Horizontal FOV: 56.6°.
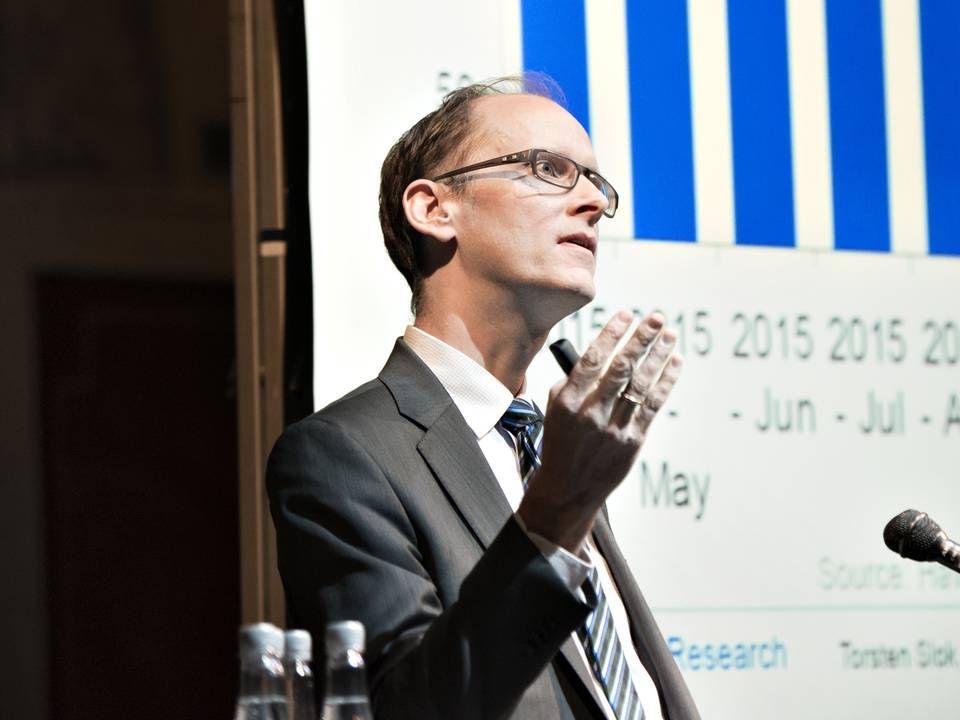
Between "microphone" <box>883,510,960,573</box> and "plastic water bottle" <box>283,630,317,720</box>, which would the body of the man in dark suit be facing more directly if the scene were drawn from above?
the microphone

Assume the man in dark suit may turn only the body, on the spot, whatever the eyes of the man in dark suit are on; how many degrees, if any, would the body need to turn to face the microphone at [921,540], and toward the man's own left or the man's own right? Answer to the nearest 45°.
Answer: approximately 45° to the man's own left

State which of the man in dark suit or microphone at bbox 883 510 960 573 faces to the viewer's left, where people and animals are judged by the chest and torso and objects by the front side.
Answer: the microphone

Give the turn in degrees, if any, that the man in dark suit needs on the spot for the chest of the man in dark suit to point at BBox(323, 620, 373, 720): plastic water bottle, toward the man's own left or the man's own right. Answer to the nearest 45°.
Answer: approximately 45° to the man's own right

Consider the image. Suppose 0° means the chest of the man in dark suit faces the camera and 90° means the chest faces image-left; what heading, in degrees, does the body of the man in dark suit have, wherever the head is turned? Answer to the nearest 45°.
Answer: approximately 315°

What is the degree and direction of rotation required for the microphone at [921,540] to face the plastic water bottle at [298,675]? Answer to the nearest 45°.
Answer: approximately 45° to its left

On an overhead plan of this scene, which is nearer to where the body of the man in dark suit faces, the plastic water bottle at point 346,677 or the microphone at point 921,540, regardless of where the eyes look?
the microphone

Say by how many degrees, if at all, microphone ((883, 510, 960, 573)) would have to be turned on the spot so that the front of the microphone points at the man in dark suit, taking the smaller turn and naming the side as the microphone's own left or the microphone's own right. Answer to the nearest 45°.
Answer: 0° — it already faces them

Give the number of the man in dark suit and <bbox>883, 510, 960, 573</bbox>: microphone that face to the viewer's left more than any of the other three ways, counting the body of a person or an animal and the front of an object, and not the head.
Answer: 1

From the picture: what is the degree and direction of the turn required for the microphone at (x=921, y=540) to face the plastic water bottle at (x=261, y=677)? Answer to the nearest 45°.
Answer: approximately 45° to its left

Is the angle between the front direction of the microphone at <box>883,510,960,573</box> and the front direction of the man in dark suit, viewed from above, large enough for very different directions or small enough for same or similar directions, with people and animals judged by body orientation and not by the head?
very different directions

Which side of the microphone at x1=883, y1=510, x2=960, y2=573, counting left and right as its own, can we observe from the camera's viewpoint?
left
